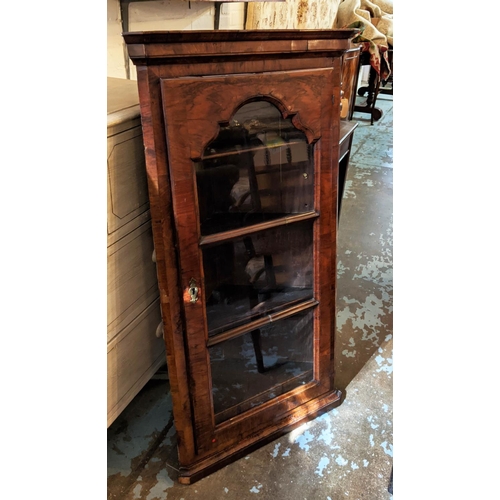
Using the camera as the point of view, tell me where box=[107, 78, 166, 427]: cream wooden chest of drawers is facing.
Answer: facing the viewer and to the right of the viewer

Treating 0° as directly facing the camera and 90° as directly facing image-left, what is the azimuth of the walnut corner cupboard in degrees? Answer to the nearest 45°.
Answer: approximately 315°

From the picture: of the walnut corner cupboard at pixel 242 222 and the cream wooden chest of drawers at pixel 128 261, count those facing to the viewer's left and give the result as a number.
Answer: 0
